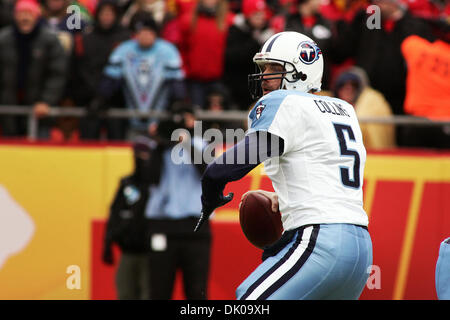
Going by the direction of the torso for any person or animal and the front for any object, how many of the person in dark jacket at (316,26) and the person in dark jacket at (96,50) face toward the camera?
2

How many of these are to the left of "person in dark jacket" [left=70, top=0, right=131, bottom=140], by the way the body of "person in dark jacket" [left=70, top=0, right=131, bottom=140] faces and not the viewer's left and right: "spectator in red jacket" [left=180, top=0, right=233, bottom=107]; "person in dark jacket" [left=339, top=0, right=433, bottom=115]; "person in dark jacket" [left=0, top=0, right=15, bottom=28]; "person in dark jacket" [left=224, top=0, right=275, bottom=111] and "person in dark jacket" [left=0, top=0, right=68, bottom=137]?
3

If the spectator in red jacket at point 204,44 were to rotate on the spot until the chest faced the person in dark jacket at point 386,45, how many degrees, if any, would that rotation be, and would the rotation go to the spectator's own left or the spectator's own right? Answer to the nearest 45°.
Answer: approximately 90° to the spectator's own left

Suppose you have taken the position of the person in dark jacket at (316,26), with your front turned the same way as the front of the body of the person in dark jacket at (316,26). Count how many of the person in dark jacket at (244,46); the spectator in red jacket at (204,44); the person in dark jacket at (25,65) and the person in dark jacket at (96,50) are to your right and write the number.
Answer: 4

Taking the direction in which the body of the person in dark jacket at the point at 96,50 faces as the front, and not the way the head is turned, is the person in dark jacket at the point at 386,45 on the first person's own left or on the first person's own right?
on the first person's own left

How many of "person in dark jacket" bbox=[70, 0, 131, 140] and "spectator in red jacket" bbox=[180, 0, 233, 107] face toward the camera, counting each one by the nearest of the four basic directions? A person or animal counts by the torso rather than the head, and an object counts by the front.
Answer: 2

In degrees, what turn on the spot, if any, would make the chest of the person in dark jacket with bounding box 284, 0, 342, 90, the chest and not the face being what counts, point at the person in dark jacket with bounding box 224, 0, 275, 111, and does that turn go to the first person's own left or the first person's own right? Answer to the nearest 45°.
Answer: approximately 90° to the first person's own right

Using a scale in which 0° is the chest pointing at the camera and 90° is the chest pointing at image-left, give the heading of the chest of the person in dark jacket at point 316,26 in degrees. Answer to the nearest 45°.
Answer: approximately 0°

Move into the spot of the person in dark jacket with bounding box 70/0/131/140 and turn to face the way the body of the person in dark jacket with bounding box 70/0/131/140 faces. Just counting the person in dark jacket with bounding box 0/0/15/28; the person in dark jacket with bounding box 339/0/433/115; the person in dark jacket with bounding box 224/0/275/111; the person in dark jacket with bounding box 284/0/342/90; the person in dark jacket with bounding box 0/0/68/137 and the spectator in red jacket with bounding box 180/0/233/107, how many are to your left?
4

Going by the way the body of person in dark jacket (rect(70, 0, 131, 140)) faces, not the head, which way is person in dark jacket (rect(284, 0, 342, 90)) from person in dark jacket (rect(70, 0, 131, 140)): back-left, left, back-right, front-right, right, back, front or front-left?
left
